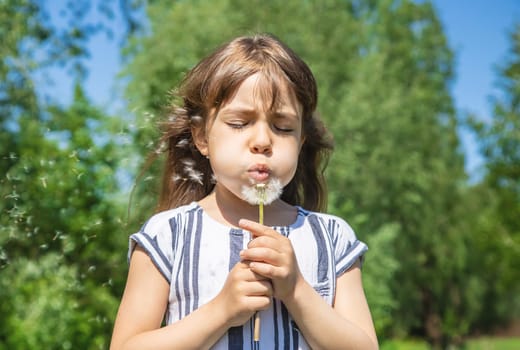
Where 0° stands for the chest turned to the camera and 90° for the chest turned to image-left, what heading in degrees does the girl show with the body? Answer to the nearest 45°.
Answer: approximately 0°

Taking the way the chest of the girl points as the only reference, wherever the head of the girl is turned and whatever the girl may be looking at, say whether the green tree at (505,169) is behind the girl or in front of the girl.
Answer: behind

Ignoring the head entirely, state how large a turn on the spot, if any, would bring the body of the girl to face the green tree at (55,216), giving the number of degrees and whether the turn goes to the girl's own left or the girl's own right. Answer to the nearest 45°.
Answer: approximately 135° to the girl's own right

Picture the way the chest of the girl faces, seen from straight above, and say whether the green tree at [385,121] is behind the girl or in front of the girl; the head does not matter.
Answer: behind
